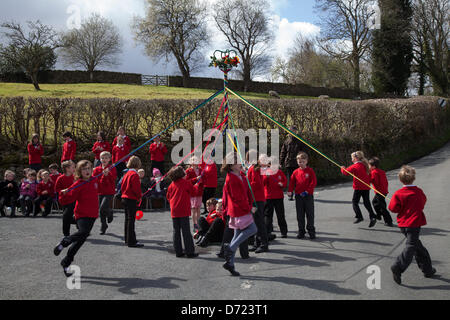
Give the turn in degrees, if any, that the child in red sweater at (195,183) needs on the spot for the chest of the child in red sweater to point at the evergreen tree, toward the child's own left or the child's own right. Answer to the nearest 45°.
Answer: approximately 135° to the child's own left

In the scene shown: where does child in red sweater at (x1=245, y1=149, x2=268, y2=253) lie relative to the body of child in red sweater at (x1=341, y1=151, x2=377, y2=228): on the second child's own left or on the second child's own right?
on the second child's own left

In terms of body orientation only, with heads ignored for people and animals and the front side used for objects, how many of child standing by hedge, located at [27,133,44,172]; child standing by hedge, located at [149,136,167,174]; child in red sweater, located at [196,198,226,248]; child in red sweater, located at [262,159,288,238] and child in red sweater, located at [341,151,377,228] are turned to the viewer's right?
0

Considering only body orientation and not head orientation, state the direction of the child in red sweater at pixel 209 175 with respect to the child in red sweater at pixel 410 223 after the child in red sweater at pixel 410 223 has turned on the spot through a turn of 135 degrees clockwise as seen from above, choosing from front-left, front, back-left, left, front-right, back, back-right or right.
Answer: back-right

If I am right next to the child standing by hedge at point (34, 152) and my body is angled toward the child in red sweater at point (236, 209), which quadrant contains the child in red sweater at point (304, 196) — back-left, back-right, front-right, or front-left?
front-left

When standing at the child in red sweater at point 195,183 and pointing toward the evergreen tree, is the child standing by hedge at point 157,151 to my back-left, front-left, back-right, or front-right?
front-left

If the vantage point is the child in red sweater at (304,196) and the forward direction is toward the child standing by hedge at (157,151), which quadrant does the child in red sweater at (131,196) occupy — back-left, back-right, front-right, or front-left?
front-left

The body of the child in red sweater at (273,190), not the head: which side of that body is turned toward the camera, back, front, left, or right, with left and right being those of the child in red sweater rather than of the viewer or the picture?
front

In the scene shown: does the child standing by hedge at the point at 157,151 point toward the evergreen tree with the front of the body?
no

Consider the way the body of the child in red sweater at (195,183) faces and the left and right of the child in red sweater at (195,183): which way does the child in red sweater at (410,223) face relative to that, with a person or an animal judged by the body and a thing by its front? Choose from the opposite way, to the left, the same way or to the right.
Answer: the opposite way

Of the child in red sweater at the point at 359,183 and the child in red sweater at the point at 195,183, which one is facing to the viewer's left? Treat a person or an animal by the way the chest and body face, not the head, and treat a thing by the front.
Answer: the child in red sweater at the point at 359,183

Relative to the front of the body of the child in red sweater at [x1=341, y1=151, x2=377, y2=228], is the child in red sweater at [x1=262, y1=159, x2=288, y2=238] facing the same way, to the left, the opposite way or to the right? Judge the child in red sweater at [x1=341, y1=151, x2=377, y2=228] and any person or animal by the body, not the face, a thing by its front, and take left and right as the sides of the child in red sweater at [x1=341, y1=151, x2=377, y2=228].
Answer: to the left

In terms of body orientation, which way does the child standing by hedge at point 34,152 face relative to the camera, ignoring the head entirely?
toward the camera

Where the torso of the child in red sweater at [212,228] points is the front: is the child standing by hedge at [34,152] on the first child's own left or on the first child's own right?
on the first child's own right
